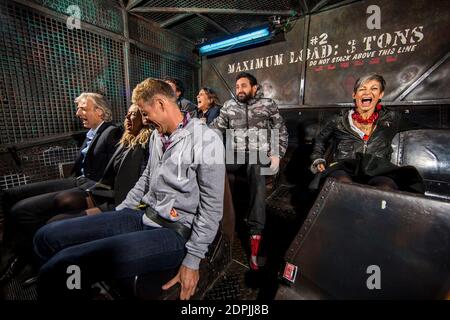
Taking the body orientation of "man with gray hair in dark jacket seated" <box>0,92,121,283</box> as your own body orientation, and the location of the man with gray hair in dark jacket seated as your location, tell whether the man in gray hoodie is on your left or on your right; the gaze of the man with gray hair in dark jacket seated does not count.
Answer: on your left

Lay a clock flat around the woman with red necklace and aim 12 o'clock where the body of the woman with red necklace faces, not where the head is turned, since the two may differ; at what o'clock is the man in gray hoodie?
The man in gray hoodie is roughly at 1 o'clock from the woman with red necklace.

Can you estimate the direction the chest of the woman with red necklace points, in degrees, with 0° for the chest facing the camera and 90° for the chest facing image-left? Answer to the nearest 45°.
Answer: approximately 0°

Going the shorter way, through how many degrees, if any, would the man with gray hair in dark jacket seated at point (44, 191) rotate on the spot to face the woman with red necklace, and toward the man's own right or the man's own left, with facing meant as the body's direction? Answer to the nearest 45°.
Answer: approximately 135° to the man's own left

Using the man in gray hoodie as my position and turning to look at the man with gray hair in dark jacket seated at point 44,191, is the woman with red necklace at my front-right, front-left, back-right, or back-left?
back-right
